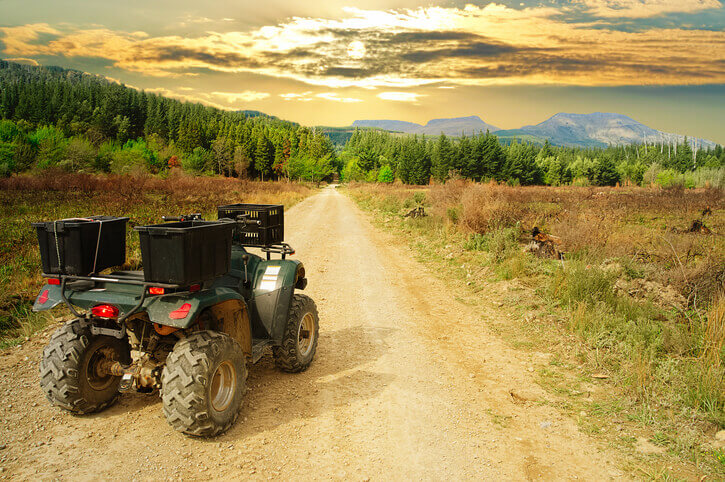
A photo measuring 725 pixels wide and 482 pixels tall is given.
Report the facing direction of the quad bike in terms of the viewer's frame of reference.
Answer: facing away from the viewer and to the right of the viewer
